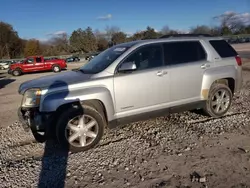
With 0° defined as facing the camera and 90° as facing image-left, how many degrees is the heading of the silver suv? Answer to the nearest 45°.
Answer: approximately 45°

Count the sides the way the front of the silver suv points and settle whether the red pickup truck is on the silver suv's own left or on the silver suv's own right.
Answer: on the silver suv's own right
